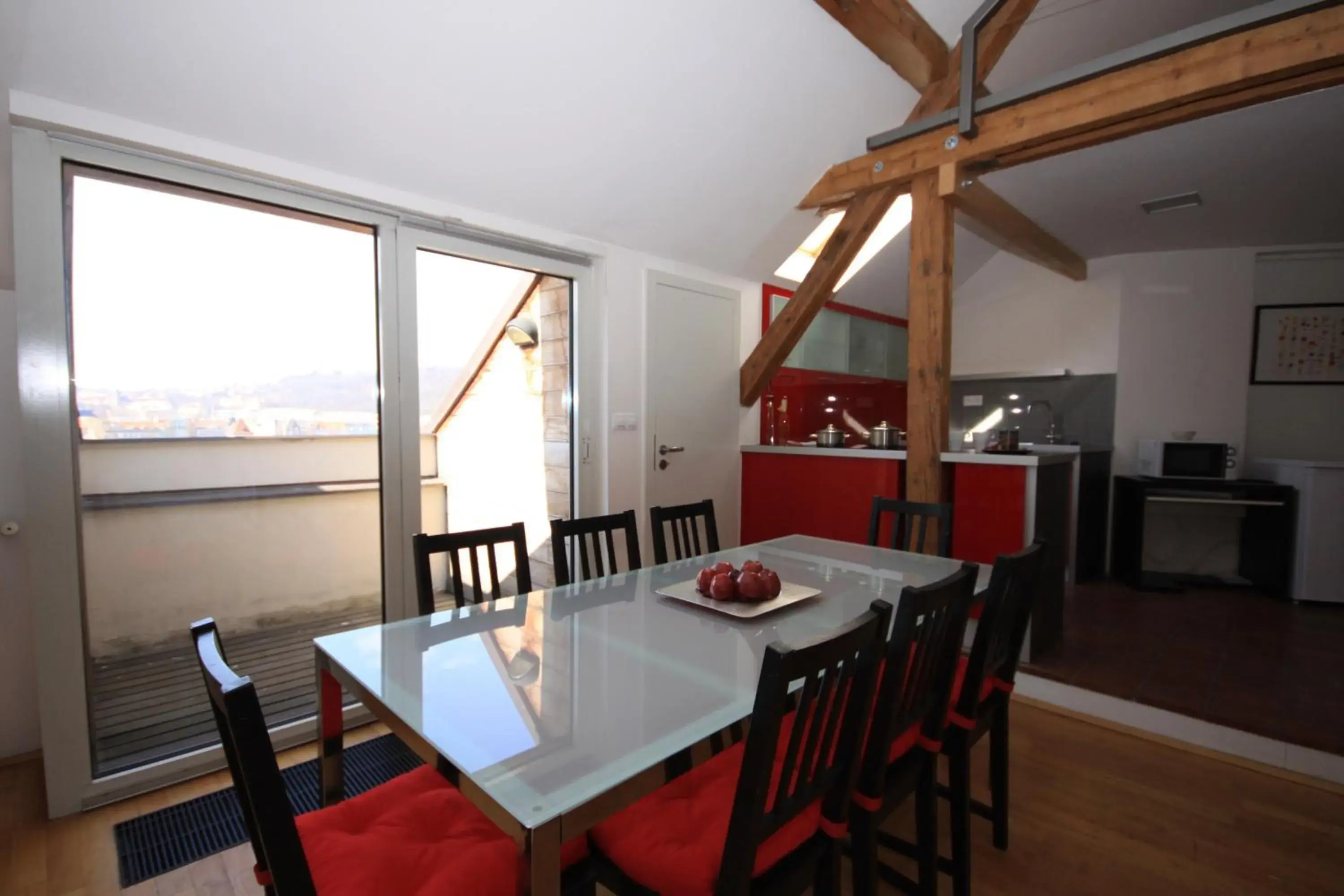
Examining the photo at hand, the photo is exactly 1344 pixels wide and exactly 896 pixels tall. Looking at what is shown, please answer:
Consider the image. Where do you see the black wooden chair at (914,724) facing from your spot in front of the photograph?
facing away from the viewer and to the left of the viewer

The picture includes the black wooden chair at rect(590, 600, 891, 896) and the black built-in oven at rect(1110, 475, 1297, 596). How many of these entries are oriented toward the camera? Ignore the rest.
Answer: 1

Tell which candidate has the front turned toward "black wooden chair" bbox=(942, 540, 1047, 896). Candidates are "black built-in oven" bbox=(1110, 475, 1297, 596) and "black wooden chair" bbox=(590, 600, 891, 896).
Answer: the black built-in oven

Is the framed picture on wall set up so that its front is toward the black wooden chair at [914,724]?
yes

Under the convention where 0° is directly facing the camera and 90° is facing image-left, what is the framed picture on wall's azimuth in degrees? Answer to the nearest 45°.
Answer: approximately 0°

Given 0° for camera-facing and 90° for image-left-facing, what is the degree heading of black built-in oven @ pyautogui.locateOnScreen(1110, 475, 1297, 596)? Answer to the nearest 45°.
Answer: approximately 0°

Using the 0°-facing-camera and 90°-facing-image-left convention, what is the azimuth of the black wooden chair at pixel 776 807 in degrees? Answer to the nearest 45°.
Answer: approximately 135°

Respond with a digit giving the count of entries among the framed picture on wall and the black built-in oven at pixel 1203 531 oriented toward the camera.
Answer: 2

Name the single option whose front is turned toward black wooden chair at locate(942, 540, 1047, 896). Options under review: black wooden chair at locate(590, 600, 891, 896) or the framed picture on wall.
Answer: the framed picture on wall

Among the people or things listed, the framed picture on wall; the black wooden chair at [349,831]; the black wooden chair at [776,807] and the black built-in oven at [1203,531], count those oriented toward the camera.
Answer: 2

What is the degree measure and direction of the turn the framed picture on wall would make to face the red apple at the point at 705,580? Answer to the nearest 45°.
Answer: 0° — it already faces it
